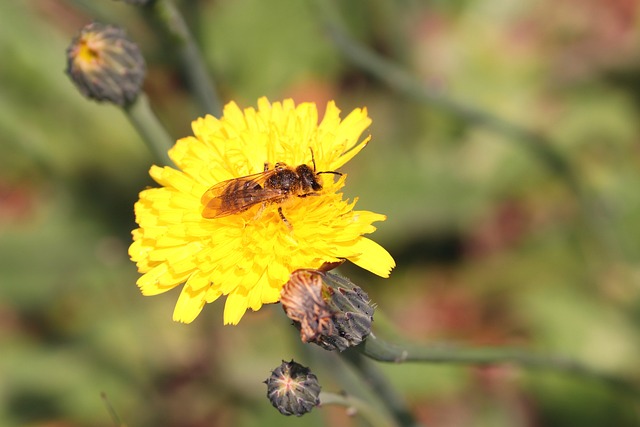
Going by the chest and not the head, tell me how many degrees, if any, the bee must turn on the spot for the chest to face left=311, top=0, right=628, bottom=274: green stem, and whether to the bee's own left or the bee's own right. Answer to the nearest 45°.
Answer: approximately 45° to the bee's own left

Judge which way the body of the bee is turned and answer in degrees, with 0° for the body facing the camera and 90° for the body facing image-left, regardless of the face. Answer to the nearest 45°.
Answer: approximately 270°
